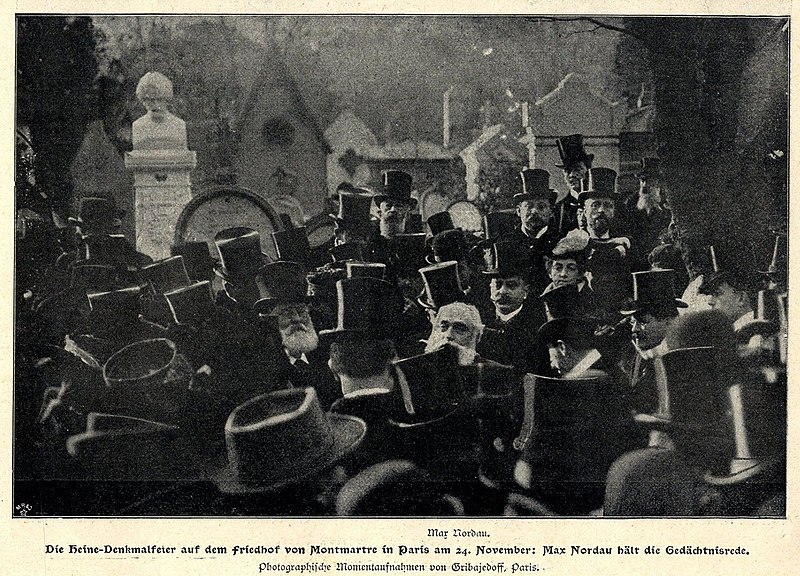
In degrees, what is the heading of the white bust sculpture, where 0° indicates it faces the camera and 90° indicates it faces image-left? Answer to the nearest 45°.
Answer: approximately 0°

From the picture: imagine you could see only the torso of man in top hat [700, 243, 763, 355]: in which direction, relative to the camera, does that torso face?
to the viewer's left

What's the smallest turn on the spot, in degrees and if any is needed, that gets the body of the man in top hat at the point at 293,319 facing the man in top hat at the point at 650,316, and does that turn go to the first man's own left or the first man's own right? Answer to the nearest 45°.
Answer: approximately 90° to the first man's own left

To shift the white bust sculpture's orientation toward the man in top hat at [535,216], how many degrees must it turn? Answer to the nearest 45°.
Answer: approximately 90° to its left

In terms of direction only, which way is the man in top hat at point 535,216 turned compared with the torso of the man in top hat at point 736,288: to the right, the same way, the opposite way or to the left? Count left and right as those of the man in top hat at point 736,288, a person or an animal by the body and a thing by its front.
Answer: to the left
